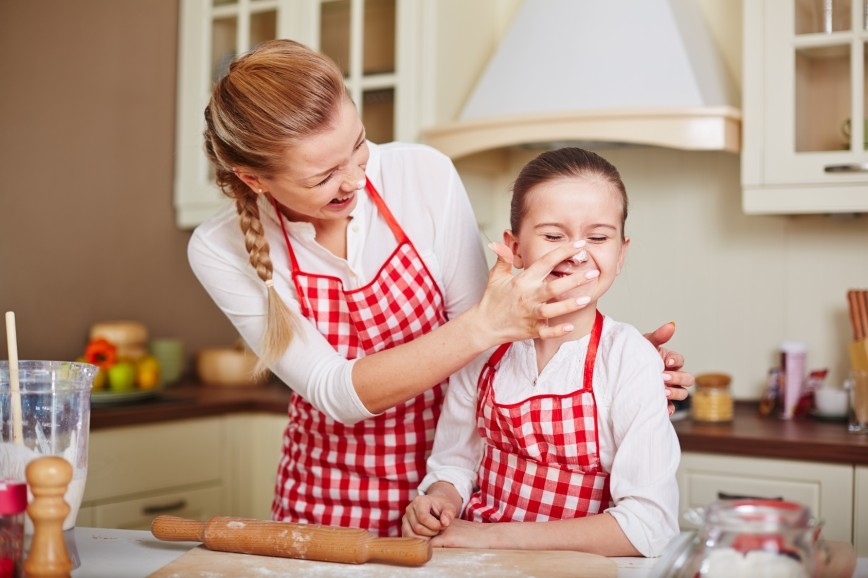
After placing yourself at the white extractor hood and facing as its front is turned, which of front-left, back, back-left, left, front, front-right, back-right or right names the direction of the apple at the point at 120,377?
right

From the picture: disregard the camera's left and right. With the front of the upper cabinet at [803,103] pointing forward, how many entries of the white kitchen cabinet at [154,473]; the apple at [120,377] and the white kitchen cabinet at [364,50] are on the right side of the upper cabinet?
3

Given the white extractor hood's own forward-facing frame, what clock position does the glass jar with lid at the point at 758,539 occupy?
The glass jar with lid is roughly at 12 o'clock from the white extractor hood.

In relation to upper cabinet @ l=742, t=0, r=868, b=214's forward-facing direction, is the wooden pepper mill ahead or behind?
ahead

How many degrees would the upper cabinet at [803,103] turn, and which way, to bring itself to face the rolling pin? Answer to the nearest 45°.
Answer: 0° — it already faces it

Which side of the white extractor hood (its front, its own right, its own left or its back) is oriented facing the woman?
front

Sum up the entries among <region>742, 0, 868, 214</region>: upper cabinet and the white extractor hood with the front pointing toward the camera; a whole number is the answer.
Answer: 2

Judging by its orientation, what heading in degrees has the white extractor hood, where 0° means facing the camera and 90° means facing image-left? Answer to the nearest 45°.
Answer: approximately 0°

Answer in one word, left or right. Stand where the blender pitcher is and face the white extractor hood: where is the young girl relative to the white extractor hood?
right
